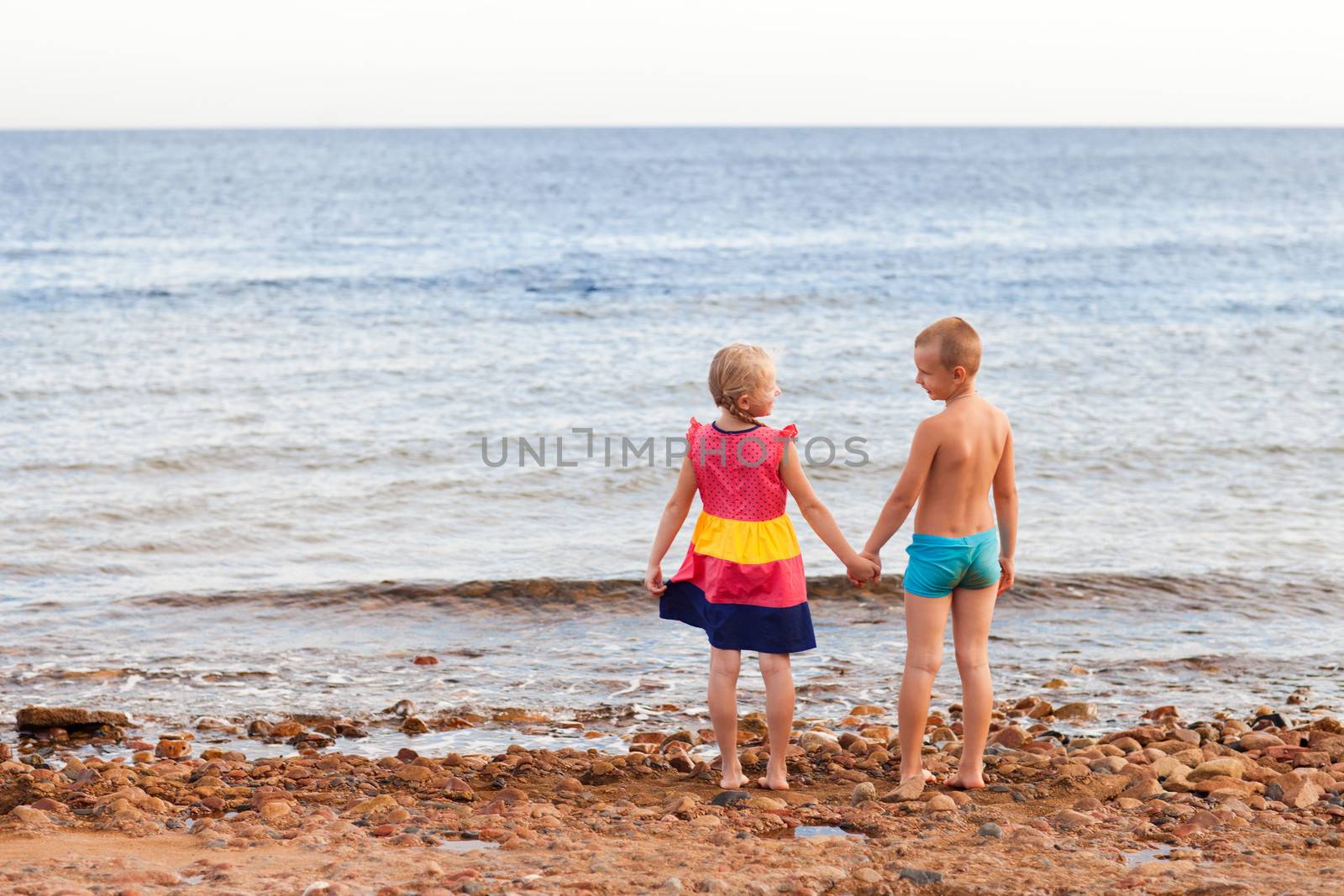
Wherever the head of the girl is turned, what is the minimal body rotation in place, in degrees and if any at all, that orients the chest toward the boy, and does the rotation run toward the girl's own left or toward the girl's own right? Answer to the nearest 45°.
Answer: approximately 90° to the girl's own right

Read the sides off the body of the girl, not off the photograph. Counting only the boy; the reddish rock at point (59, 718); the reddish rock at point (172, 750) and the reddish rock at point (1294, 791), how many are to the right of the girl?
2

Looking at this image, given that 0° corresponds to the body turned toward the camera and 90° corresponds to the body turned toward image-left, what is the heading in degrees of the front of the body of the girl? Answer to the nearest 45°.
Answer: approximately 180°

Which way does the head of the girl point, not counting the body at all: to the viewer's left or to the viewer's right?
to the viewer's right

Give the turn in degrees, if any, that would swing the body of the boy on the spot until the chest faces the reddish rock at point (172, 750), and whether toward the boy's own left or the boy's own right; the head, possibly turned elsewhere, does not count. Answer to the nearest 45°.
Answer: approximately 45° to the boy's own left

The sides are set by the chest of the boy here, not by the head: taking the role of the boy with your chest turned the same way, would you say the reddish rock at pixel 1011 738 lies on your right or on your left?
on your right

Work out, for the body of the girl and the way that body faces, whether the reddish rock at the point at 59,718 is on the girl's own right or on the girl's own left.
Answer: on the girl's own left

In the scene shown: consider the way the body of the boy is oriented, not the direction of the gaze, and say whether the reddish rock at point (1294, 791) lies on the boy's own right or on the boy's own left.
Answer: on the boy's own right

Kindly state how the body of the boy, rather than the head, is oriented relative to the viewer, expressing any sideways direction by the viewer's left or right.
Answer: facing away from the viewer and to the left of the viewer

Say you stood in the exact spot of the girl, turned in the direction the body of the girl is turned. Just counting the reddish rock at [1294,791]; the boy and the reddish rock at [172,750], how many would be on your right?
2

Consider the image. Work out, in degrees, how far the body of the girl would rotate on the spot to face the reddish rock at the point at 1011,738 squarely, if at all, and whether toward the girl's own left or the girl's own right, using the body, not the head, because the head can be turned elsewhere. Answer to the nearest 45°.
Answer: approximately 45° to the girl's own right
